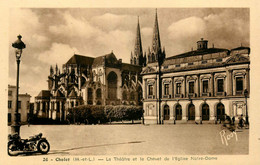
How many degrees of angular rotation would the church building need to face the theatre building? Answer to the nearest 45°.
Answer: approximately 90° to its right

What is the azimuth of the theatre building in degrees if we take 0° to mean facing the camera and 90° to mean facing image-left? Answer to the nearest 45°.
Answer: approximately 45°

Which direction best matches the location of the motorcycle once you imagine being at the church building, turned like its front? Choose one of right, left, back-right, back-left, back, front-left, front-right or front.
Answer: back-right

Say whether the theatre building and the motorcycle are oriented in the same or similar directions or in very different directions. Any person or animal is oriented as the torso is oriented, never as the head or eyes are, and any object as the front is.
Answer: very different directions

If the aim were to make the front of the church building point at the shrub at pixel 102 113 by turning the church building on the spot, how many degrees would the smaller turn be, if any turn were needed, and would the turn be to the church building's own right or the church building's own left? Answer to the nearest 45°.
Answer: approximately 135° to the church building's own right

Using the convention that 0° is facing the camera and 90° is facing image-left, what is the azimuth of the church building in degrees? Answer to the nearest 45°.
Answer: approximately 225°

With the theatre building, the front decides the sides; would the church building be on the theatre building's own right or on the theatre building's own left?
on the theatre building's own right
